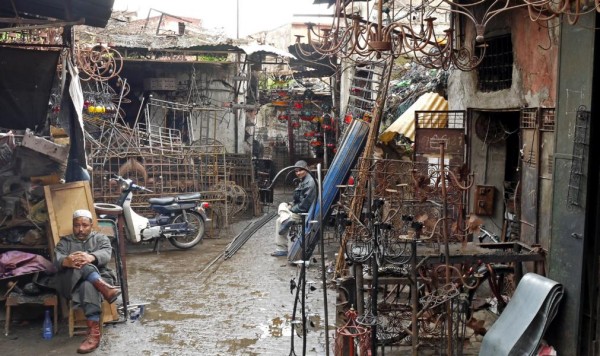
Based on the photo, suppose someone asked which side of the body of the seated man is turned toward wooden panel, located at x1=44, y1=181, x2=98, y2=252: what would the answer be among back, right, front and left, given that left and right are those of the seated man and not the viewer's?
back

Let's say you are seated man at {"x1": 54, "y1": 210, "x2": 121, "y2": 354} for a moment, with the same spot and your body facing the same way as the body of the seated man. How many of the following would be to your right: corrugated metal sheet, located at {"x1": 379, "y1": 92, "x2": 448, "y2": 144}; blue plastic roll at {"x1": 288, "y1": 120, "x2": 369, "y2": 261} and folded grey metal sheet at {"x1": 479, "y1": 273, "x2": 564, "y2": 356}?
0

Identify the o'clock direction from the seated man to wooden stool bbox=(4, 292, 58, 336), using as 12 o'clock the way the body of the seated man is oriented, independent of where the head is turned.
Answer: The wooden stool is roughly at 4 o'clock from the seated man.

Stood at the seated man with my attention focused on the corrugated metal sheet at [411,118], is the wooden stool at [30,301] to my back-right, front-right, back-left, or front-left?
back-left

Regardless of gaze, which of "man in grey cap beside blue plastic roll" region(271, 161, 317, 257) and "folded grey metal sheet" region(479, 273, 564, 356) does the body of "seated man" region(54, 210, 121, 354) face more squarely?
the folded grey metal sheet

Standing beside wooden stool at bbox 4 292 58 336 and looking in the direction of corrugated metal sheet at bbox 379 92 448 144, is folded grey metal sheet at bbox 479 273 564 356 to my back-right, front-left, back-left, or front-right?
front-right

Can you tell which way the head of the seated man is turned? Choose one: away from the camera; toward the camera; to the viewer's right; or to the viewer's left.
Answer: toward the camera

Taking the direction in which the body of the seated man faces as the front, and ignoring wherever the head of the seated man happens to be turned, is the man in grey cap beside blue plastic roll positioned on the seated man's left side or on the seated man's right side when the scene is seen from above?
on the seated man's left side

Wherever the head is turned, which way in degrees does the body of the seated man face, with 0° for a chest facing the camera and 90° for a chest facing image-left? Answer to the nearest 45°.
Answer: approximately 0°

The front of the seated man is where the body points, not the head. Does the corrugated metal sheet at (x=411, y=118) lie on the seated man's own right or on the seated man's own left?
on the seated man's own left

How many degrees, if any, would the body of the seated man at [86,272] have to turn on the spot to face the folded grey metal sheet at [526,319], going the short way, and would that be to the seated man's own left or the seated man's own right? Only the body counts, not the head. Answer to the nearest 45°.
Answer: approximately 45° to the seated man's own left
